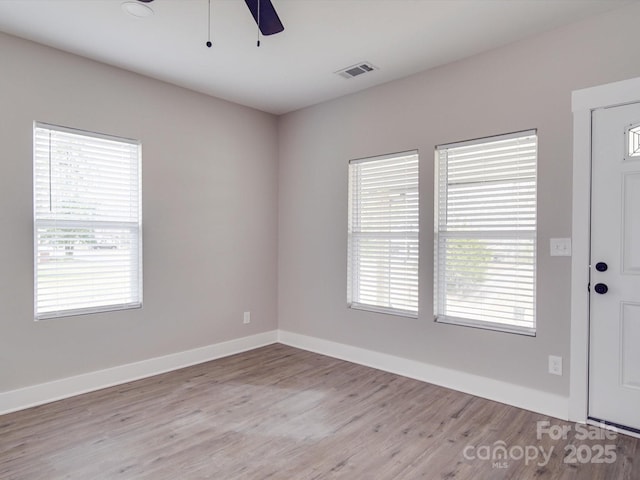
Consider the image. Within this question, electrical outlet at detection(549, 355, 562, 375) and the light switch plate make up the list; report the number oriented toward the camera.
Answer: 2

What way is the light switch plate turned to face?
toward the camera

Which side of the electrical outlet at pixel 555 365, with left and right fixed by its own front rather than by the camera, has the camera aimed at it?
front

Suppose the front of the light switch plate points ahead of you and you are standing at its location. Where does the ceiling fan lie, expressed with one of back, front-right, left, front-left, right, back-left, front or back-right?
front-right

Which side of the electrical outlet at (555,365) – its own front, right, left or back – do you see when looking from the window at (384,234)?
right

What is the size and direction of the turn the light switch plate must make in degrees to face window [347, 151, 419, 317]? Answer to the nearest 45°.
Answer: approximately 90° to its right
